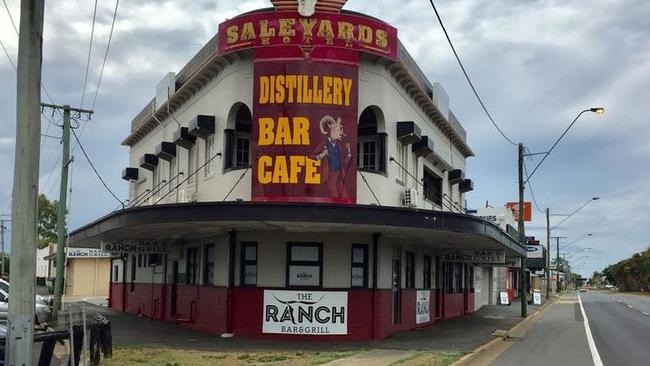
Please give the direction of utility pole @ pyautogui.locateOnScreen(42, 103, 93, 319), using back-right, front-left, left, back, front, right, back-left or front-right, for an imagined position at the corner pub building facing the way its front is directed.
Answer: back-right

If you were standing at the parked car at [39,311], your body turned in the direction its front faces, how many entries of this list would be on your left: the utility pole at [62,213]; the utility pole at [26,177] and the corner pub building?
1

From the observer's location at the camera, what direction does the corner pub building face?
facing the viewer

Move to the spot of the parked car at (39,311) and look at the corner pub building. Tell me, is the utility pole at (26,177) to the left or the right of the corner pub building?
right

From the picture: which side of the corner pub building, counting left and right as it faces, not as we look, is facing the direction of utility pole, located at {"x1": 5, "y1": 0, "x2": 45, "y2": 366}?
front

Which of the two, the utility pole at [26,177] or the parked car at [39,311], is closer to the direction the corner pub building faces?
the utility pole

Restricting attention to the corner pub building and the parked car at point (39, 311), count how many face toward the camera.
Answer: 1

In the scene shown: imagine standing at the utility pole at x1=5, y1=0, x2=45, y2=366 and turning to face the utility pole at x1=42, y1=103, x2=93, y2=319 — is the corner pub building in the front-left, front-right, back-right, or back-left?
front-right

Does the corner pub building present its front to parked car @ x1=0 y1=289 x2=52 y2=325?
no

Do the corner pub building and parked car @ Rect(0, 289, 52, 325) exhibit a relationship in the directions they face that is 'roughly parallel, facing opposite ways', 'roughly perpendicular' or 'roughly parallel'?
roughly perpendicular

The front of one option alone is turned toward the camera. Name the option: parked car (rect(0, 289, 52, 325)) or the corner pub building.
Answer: the corner pub building
